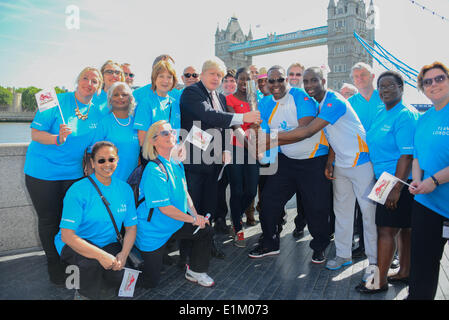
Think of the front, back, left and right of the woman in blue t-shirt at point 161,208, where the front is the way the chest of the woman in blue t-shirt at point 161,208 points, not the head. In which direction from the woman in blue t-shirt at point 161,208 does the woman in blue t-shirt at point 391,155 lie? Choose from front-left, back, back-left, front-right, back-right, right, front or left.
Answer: front-left

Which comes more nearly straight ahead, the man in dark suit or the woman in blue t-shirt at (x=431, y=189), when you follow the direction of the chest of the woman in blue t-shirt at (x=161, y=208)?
the woman in blue t-shirt

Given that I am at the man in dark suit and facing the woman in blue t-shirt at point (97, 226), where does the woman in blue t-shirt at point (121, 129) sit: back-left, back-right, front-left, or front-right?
front-right

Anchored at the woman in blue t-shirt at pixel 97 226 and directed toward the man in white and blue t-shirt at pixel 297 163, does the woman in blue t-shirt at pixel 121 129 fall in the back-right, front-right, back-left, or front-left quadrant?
front-left

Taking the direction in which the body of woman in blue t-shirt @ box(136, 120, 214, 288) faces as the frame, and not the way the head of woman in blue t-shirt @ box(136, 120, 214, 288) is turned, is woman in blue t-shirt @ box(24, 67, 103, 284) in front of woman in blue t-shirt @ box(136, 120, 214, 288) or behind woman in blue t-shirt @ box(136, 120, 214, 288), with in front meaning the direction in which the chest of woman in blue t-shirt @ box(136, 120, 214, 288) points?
behind

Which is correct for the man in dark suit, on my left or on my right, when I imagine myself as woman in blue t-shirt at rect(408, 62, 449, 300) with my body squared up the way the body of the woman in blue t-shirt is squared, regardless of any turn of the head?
on my right

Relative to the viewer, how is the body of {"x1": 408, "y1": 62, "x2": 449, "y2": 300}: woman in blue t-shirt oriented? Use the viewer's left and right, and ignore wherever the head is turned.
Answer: facing the viewer and to the left of the viewer

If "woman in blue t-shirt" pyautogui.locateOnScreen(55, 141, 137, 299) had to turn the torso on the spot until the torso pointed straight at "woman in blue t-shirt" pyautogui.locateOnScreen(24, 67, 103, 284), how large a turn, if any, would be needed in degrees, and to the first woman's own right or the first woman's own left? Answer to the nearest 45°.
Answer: approximately 180°

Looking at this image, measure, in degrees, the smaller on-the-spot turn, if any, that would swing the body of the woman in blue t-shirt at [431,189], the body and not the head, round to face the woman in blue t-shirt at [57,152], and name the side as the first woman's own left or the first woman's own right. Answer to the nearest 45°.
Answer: approximately 45° to the first woman's own right

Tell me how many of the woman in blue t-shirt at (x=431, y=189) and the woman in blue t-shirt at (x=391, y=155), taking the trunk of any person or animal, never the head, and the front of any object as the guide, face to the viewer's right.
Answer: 0

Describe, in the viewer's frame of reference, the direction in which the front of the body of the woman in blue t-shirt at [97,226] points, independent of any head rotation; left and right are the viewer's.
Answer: facing the viewer and to the right of the viewer
